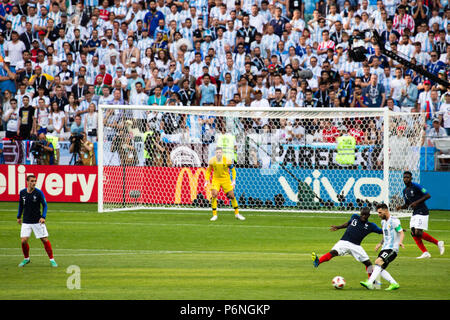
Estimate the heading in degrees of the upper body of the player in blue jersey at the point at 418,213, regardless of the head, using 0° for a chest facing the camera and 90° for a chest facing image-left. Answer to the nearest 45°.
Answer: approximately 45°

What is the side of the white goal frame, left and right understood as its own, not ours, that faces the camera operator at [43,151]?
right

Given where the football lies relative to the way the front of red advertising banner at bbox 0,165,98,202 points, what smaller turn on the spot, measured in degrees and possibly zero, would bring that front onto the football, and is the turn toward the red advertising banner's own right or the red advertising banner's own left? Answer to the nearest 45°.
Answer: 0° — it already faces it

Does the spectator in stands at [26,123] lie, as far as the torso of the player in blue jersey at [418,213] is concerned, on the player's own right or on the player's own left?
on the player's own right
